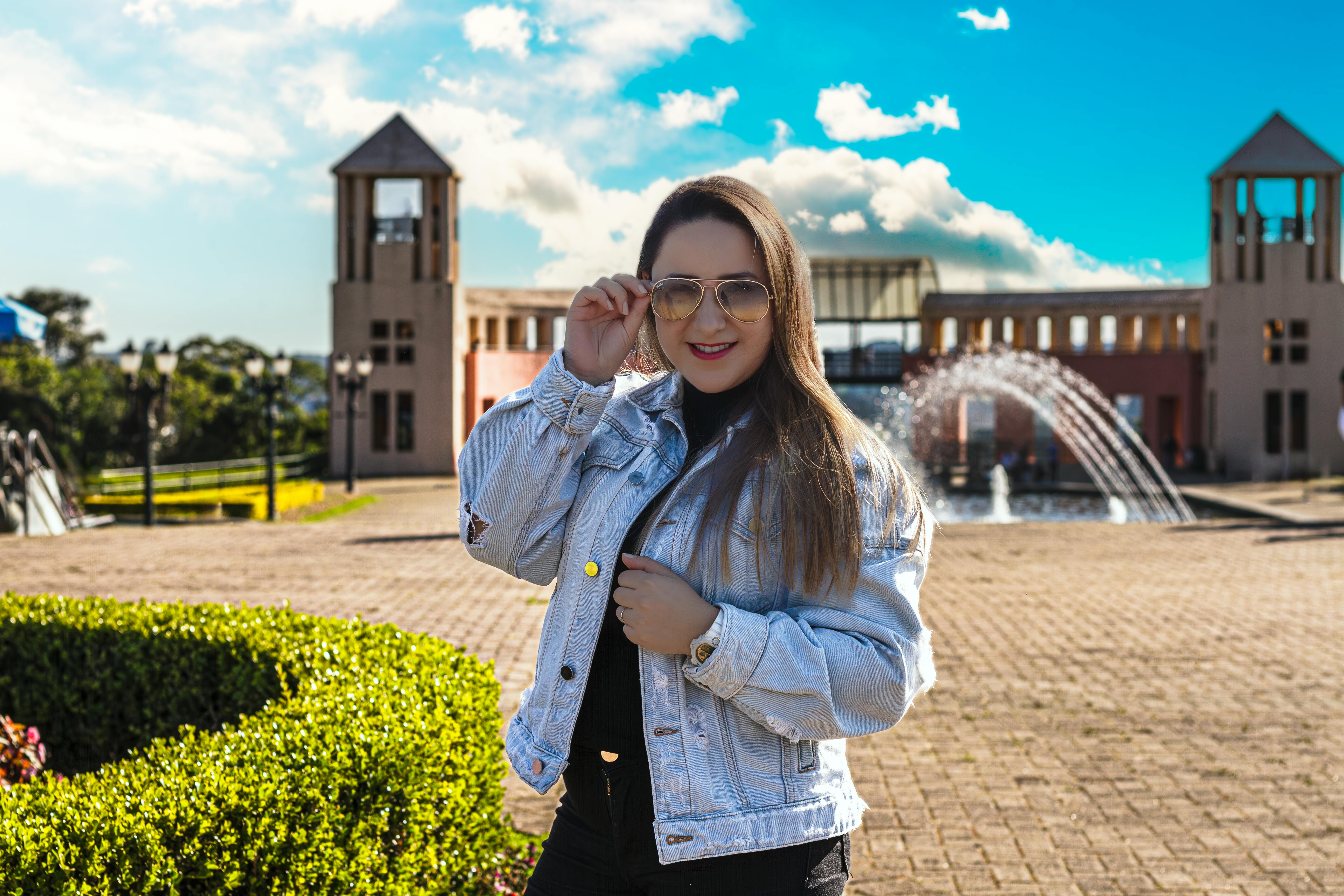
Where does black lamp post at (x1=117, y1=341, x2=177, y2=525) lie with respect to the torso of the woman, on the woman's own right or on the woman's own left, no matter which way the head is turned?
on the woman's own right

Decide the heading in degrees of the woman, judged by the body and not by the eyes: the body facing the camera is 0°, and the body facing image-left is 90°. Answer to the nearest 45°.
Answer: approximately 45°

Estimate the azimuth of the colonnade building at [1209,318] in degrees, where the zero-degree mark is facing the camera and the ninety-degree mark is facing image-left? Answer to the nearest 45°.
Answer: approximately 0°

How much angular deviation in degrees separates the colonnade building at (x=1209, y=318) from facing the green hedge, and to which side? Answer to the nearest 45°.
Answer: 0° — it already faces it
